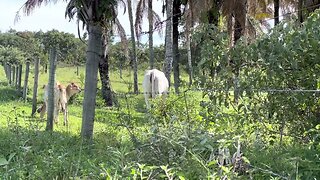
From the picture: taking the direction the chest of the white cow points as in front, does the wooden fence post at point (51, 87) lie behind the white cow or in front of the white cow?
behind

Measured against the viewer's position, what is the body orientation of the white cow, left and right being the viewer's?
facing away from the viewer and to the right of the viewer

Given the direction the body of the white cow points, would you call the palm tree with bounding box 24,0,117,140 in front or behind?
behind
